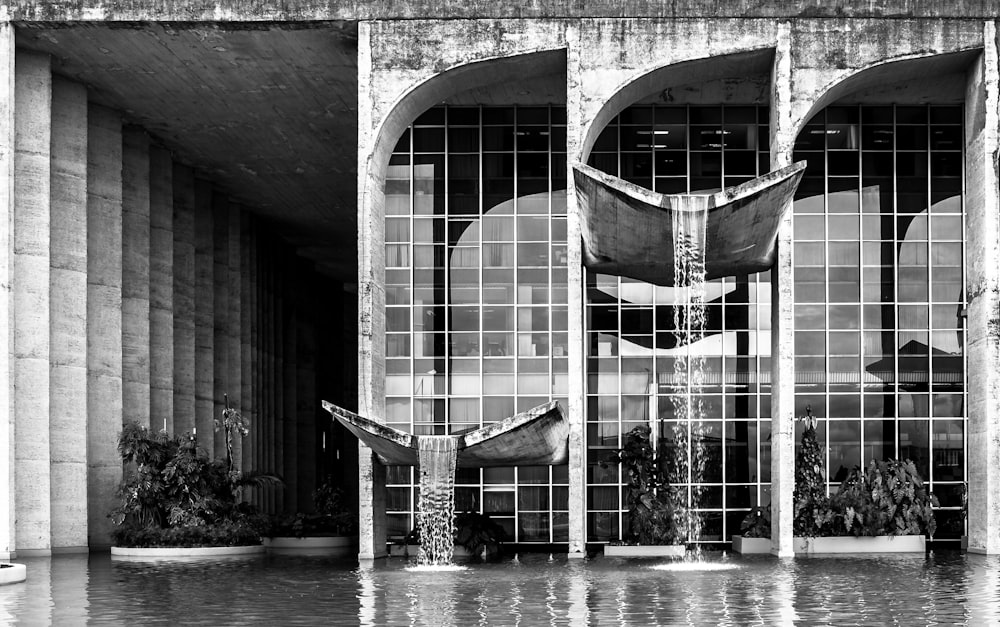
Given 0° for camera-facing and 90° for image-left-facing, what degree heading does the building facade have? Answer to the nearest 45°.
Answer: approximately 0°
